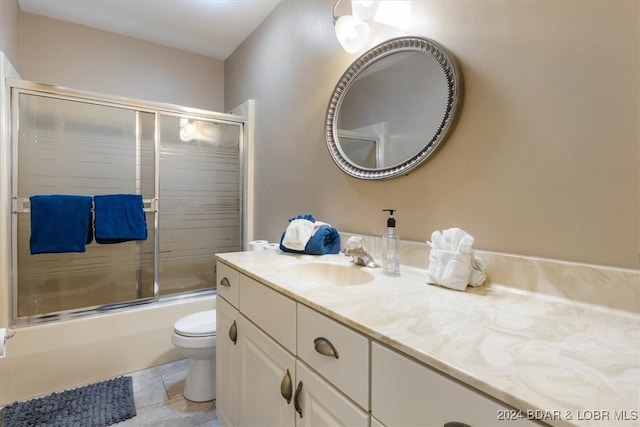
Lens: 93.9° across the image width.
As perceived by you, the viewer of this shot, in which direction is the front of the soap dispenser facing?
facing to the left of the viewer

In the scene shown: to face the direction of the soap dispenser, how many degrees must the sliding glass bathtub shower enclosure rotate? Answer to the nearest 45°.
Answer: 0° — it already faces it

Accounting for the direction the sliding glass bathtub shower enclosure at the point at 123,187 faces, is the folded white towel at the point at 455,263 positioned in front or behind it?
in front

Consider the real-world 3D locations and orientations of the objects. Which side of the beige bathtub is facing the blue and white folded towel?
front

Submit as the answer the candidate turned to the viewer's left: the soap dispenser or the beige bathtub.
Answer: the soap dispenser

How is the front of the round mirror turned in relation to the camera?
facing the viewer and to the left of the viewer

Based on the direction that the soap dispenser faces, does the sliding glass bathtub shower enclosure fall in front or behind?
in front
